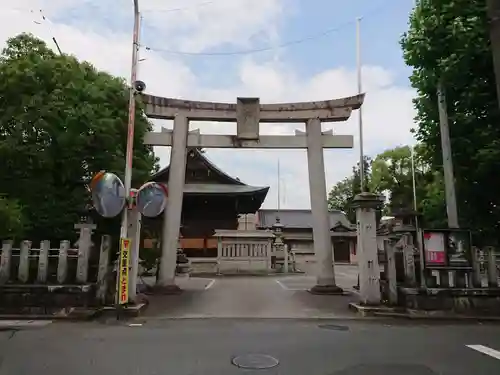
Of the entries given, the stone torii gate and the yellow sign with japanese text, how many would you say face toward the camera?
2

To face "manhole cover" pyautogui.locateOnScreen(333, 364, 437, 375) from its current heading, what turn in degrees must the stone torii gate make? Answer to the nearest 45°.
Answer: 0° — it already faces it

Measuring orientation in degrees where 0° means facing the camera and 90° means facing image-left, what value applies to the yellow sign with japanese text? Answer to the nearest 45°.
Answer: approximately 0°

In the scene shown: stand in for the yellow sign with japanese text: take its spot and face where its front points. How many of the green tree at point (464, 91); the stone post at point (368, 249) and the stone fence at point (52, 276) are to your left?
2

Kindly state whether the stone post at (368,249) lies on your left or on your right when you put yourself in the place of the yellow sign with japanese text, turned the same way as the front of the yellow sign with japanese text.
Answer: on your left

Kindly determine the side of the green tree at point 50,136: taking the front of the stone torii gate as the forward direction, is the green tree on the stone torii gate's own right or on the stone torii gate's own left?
on the stone torii gate's own right

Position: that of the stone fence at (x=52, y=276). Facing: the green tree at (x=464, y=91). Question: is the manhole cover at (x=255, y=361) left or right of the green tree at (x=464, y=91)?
right

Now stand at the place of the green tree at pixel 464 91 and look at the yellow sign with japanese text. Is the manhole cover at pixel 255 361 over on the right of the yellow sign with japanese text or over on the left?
left

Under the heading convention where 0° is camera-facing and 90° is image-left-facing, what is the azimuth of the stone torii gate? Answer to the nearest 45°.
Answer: approximately 0°

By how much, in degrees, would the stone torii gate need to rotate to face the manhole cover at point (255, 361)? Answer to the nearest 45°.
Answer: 0° — it already faces it
